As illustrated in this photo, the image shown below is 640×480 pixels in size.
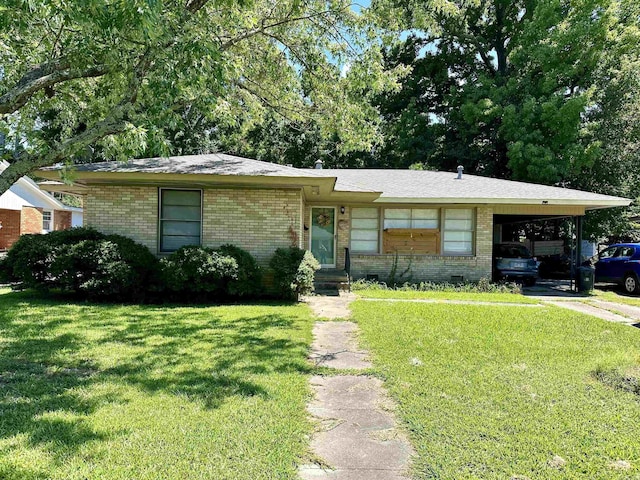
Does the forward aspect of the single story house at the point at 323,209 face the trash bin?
no

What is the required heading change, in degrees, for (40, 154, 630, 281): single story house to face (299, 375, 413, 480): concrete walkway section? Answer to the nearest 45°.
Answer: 0° — it already faces it

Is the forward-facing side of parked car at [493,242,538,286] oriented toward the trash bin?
no

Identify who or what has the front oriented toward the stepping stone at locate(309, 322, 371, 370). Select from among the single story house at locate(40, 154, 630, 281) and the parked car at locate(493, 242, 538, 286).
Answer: the single story house

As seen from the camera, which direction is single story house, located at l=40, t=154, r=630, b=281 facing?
toward the camera

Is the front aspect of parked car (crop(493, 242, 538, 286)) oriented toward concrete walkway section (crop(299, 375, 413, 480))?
no

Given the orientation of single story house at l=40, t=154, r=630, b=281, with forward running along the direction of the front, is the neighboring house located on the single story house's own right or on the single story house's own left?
on the single story house's own right

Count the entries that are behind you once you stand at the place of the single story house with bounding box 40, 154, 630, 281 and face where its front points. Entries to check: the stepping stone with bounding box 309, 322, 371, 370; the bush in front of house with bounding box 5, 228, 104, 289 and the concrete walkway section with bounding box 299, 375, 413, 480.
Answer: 0
